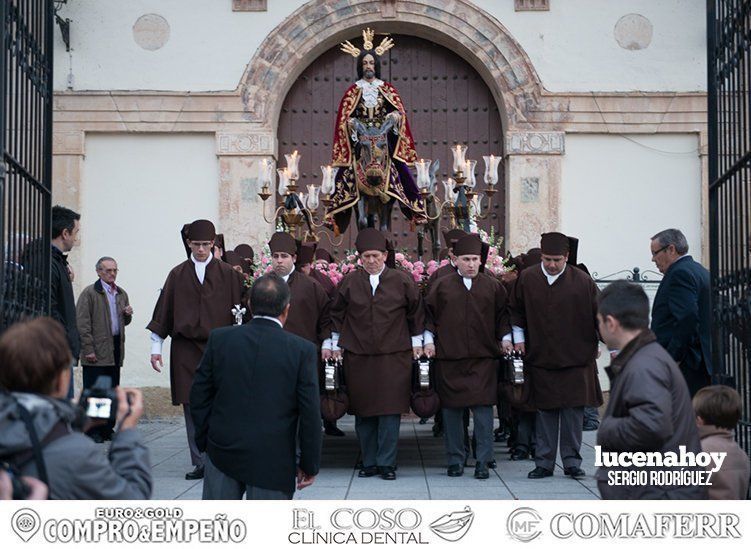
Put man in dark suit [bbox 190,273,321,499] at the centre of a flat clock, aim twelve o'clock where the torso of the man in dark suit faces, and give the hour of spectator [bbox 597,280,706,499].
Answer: The spectator is roughly at 4 o'clock from the man in dark suit.

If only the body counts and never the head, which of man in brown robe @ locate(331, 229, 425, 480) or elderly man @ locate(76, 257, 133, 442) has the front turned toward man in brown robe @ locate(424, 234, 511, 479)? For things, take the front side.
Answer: the elderly man

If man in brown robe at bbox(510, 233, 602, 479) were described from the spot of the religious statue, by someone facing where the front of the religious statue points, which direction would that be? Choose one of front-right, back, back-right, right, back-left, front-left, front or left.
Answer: front-left

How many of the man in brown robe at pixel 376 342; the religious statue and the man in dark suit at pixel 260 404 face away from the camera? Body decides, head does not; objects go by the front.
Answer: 1

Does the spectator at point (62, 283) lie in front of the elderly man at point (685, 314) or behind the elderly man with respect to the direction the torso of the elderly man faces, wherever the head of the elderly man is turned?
in front

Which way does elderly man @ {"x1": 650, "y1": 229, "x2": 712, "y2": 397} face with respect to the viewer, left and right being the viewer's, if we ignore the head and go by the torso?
facing to the left of the viewer

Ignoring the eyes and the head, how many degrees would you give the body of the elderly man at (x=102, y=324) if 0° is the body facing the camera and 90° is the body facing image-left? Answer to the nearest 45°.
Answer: approximately 315°

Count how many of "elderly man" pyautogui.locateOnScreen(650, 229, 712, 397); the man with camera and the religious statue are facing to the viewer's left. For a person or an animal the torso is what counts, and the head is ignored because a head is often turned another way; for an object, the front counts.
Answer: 1

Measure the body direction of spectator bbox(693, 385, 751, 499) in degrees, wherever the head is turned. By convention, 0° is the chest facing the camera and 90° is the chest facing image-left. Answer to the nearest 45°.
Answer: approximately 135°

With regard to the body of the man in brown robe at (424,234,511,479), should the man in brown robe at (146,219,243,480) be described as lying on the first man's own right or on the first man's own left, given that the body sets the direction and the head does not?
on the first man's own right

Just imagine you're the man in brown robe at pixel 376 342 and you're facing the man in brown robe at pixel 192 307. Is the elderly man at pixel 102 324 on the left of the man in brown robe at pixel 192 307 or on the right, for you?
right

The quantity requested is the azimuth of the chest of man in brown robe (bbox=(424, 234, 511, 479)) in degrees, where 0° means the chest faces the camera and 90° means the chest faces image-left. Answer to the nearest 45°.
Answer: approximately 0°

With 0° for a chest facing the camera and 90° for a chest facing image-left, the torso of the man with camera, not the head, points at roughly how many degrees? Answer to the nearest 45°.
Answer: approximately 225°
